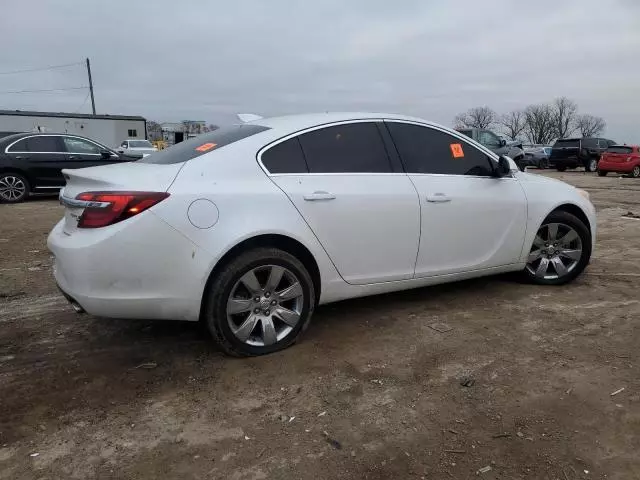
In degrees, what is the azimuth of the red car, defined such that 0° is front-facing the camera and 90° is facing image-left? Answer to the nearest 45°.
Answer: approximately 225°

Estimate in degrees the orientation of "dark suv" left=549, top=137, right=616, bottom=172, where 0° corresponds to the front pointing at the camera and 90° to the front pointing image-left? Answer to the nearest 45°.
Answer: approximately 225°

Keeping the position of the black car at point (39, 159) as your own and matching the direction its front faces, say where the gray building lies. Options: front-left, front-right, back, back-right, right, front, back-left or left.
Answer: left

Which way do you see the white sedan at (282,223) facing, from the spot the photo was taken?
facing away from the viewer and to the right of the viewer

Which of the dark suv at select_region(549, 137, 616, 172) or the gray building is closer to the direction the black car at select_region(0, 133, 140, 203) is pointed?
the dark suv

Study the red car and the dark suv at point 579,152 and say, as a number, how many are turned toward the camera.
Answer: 0

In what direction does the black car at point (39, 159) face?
to the viewer's right

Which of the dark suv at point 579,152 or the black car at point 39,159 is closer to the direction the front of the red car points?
the dark suv

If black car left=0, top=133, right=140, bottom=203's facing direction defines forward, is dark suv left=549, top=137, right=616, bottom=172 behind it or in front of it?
in front

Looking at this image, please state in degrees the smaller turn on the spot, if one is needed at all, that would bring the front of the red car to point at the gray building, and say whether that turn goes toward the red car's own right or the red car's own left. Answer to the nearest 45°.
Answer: approximately 135° to the red car's own left

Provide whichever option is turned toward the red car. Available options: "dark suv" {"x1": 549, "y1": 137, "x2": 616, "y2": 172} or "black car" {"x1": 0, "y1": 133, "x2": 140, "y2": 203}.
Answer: the black car

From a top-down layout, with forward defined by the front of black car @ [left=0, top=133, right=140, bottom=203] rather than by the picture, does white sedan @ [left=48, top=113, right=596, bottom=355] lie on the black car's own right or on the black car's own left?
on the black car's own right
